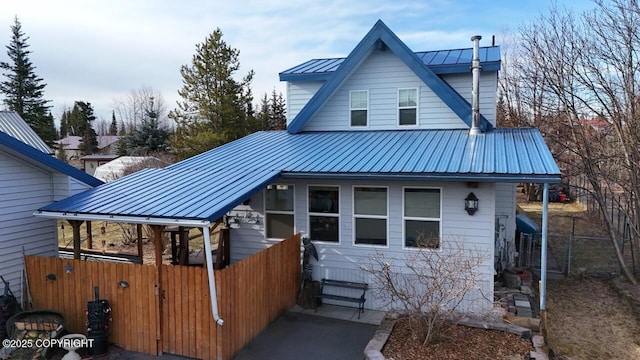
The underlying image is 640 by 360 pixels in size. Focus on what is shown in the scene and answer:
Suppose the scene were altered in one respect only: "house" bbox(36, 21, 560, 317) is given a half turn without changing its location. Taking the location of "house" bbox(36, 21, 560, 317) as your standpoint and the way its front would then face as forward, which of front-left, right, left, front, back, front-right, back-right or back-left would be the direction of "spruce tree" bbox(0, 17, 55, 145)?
front-left

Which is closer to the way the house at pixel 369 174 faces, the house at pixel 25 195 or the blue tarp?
the house

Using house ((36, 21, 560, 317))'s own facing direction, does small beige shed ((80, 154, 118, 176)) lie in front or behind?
behind

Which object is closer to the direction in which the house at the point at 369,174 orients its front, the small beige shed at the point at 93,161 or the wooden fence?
the wooden fence

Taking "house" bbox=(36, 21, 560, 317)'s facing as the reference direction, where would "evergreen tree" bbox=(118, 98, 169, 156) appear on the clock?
The evergreen tree is roughly at 5 o'clock from the house.

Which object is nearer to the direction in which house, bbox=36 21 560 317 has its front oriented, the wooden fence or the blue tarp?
the wooden fence

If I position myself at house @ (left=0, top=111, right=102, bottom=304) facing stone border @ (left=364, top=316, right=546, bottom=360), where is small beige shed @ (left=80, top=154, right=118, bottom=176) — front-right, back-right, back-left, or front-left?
back-left

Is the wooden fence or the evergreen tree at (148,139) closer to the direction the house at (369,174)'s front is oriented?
the wooden fence

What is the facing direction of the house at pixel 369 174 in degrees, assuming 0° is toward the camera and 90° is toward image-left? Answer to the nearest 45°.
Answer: approximately 0°

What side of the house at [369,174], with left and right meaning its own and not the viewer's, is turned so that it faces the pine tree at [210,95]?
back
